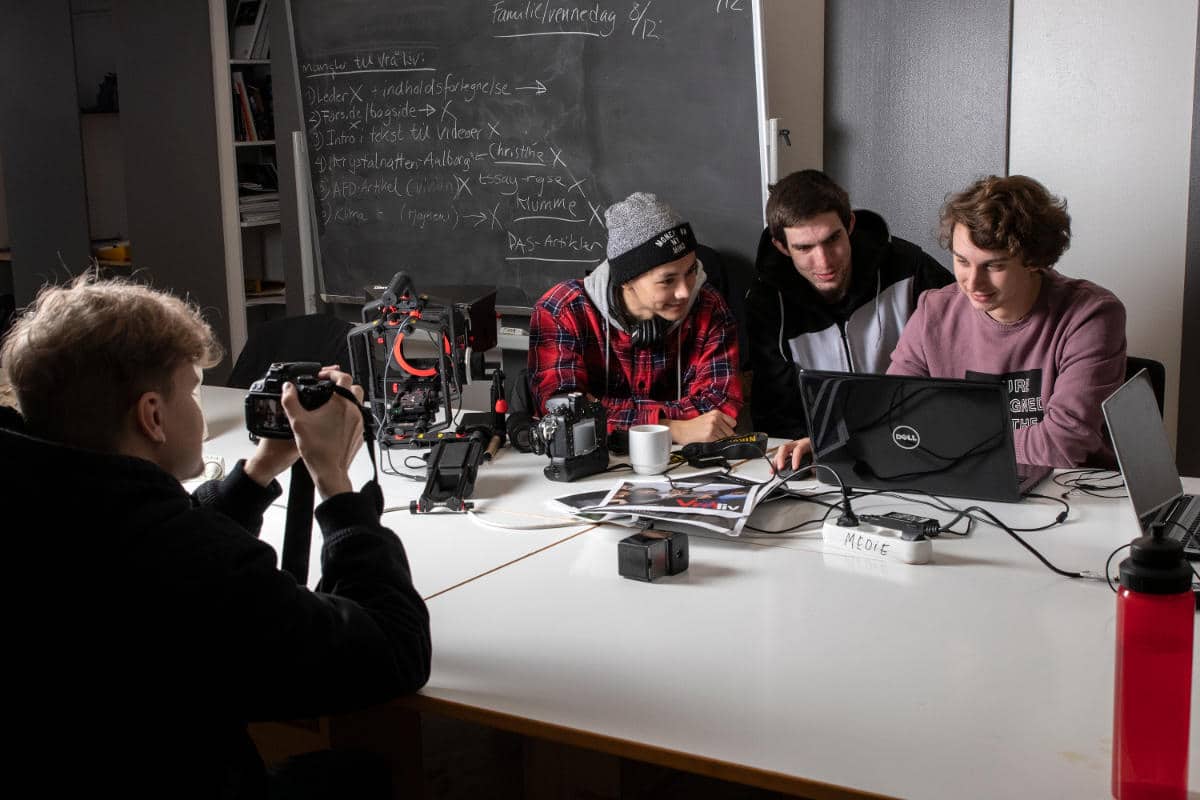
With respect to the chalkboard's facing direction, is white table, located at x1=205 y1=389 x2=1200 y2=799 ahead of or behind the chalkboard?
ahead

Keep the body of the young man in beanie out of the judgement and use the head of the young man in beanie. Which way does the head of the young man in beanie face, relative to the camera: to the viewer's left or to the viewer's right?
to the viewer's right

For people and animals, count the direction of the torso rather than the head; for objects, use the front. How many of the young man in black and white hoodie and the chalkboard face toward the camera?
2

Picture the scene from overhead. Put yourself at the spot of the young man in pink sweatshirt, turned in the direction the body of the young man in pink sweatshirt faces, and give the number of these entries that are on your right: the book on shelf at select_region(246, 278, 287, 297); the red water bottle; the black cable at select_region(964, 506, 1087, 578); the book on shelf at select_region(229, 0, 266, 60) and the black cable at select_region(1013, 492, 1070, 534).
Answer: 2

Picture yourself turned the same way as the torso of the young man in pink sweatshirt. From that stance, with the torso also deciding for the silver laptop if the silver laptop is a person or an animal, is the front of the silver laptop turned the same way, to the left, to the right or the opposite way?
to the left

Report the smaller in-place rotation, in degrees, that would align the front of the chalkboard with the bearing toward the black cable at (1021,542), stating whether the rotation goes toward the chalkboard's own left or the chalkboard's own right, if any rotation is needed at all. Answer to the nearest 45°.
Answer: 0° — it already faces it

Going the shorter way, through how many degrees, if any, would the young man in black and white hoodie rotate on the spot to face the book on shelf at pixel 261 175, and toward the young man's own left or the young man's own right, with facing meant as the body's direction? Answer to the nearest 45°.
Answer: approximately 135° to the young man's own right

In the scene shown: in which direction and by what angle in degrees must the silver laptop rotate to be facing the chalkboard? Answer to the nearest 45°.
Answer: approximately 180°

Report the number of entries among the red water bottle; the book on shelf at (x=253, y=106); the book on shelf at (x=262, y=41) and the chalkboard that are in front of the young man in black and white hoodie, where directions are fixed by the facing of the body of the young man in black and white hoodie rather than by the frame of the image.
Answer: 1

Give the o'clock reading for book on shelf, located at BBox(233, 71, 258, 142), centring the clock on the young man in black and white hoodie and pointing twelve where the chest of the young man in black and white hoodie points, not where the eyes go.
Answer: The book on shelf is roughly at 4 o'clock from the young man in black and white hoodie.

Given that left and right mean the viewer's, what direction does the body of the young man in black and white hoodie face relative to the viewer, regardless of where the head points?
facing the viewer

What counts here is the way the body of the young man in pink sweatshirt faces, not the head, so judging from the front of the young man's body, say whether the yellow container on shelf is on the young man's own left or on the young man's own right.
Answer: on the young man's own right

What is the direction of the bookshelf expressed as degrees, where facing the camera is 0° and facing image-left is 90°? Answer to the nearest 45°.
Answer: approximately 315°

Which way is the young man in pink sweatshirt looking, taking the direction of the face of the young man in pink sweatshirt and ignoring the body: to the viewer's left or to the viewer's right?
to the viewer's left
